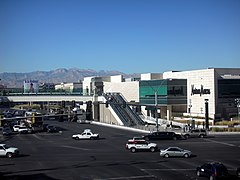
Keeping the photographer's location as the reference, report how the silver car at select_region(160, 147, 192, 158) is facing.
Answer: facing to the right of the viewer

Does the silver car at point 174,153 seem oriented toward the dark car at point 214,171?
no

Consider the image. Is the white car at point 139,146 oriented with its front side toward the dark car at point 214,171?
no
